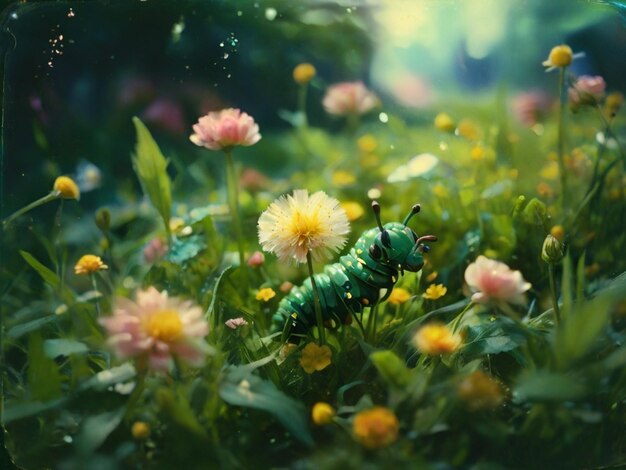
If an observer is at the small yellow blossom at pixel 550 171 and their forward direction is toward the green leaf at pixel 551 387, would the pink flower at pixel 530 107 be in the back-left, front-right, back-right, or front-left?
back-right

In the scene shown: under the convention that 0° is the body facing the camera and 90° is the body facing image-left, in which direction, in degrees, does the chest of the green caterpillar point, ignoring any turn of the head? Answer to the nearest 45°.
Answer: approximately 270°
